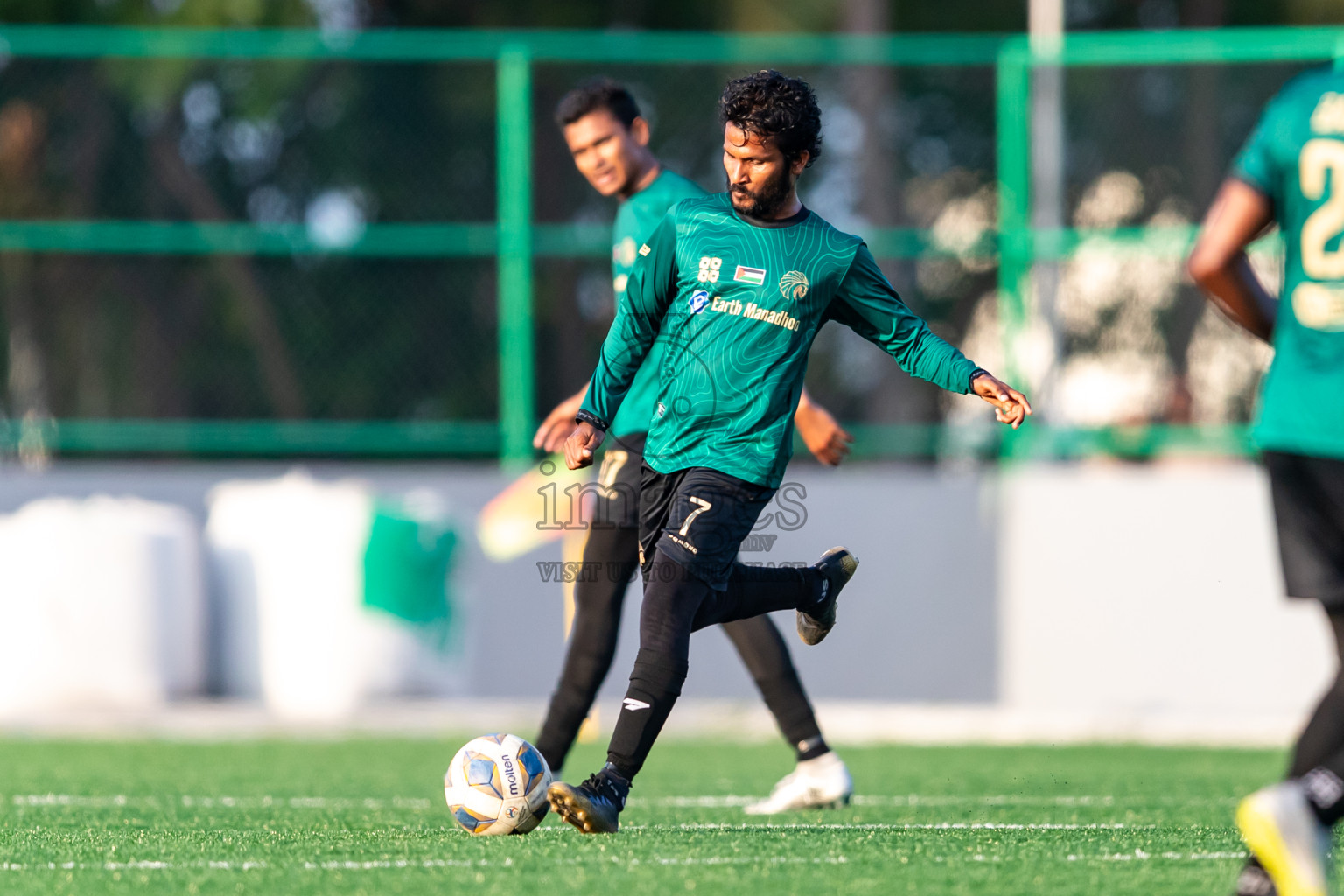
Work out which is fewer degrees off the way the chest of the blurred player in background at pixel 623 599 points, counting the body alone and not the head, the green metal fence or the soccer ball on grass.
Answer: the soccer ball on grass

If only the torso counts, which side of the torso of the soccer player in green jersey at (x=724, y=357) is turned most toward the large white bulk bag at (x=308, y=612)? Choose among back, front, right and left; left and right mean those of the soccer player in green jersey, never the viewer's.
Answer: back

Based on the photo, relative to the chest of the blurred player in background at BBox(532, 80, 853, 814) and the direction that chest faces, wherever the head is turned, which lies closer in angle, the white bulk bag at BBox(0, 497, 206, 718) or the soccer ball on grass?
the soccer ball on grass

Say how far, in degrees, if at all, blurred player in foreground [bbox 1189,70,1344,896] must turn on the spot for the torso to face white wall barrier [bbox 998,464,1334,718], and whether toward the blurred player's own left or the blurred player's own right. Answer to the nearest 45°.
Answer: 0° — they already face it

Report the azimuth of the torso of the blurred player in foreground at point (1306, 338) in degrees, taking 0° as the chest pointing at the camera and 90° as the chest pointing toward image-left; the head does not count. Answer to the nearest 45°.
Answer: approximately 180°

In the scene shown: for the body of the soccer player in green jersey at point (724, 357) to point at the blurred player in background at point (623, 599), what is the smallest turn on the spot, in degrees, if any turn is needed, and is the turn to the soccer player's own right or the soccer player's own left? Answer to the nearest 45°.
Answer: approximately 135° to the soccer player's own right

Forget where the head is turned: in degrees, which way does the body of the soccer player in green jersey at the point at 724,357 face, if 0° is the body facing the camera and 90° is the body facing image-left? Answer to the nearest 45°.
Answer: approximately 45°

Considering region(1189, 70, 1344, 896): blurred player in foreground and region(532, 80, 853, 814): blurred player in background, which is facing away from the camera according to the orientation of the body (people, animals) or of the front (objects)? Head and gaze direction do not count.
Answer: region(1189, 70, 1344, 896): blurred player in foreground

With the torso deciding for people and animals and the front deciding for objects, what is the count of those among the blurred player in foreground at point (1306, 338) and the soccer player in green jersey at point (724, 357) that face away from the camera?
1

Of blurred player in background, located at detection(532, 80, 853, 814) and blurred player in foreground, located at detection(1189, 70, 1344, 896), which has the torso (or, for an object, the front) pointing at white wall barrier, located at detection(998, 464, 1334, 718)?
blurred player in foreground, located at detection(1189, 70, 1344, 896)

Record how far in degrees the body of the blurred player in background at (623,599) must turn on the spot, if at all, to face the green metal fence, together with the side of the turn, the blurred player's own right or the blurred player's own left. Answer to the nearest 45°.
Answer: approximately 135° to the blurred player's own right

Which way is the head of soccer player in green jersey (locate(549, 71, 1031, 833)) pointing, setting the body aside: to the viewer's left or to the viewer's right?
to the viewer's left

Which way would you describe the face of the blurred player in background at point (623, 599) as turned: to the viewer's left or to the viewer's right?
to the viewer's left

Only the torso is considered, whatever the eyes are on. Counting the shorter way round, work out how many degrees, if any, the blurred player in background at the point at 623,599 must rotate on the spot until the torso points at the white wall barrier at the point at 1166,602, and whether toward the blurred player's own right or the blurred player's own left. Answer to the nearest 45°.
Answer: approximately 180°

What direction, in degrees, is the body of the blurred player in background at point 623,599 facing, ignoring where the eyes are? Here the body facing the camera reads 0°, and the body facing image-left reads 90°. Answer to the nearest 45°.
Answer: approximately 45°
